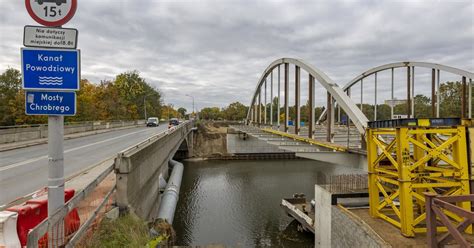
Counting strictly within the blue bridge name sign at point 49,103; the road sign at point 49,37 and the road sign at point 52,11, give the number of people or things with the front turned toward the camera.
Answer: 3

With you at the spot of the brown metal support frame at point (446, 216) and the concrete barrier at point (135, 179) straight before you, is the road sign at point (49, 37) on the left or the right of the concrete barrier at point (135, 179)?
left

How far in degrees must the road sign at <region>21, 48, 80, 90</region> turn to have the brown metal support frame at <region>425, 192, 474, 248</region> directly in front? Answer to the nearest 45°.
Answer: approximately 90° to its left

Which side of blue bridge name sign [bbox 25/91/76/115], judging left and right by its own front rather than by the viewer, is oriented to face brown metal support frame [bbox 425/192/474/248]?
left

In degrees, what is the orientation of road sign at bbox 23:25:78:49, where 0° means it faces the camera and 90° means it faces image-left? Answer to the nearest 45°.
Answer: approximately 0°

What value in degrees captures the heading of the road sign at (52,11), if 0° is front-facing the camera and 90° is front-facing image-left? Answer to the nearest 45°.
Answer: approximately 0°

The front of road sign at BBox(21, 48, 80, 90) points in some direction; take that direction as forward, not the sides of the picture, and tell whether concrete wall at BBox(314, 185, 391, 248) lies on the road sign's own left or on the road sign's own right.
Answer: on the road sign's own left
